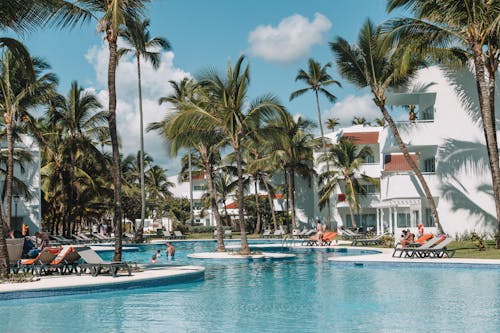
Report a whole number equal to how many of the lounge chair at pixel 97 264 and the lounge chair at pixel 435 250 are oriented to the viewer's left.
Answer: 1

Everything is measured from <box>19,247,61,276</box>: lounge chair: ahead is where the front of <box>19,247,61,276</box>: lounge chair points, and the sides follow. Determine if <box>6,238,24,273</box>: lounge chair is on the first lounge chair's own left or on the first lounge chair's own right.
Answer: on the first lounge chair's own right

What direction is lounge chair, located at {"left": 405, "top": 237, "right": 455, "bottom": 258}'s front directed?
to the viewer's left

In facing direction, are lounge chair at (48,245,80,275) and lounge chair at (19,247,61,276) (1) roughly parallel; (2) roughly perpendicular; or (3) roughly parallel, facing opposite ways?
roughly parallel

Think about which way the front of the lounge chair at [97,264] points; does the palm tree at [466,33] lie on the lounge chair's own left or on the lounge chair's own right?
on the lounge chair's own left

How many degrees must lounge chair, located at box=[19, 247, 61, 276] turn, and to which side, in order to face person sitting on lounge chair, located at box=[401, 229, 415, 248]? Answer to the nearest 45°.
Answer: approximately 135° to its right

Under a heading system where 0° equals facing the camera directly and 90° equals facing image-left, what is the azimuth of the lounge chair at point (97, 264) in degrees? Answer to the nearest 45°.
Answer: approximately 315°

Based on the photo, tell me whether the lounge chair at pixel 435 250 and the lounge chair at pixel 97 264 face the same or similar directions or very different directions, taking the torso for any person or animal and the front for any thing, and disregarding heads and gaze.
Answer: very different directions
